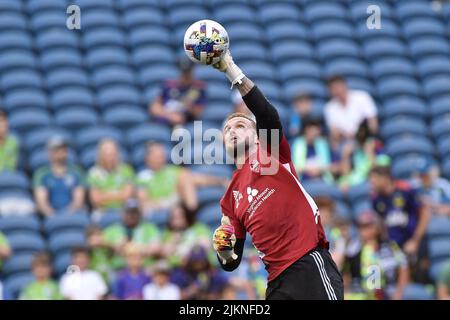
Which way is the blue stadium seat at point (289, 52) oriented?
toward the camera

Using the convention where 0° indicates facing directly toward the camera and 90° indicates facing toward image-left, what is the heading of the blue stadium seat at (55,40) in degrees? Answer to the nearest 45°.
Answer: approximately 0°

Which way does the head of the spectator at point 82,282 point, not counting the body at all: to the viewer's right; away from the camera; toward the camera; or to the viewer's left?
toward the camera

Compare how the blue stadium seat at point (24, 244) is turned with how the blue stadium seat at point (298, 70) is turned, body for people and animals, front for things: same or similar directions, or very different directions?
same or similar directions

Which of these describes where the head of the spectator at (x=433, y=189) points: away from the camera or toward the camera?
toward the camera

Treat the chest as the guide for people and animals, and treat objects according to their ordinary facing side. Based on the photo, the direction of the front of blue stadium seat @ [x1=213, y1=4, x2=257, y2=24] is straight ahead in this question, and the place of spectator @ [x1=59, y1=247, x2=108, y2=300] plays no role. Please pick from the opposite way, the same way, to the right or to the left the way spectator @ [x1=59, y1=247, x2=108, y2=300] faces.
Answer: the same way

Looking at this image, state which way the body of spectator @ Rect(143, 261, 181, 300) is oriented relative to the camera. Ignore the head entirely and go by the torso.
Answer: toward the camera

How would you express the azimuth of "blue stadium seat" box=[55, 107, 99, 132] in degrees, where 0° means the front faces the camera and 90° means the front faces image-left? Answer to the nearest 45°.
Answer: approximately 0°

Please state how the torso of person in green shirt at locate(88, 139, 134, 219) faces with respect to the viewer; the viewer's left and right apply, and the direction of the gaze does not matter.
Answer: facing the viewer

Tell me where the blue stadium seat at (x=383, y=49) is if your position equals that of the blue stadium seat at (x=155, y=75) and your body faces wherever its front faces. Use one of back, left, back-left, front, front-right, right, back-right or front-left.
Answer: left

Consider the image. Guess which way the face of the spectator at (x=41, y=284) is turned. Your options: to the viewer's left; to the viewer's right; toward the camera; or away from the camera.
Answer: toward the camera

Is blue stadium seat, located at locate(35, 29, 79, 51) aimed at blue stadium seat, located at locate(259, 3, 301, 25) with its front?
no
